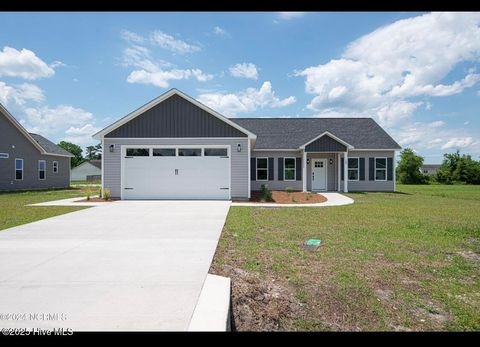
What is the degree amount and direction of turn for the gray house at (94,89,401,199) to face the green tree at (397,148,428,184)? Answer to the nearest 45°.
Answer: approximately 135° to its left

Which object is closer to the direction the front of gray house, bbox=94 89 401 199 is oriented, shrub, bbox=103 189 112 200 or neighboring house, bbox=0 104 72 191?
the shrub

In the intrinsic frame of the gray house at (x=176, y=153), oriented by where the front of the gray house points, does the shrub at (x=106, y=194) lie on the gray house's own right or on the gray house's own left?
on the gray house's own right

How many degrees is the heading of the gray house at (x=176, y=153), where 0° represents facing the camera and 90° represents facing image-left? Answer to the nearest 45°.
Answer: approximately 0°

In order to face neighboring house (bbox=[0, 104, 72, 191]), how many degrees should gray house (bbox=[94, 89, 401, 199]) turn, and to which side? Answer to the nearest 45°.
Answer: approximately 135° to its right

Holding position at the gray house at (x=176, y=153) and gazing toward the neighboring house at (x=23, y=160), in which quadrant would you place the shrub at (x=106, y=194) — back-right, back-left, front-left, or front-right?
front-left

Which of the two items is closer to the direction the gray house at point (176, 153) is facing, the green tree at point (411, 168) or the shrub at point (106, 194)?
the shrub
